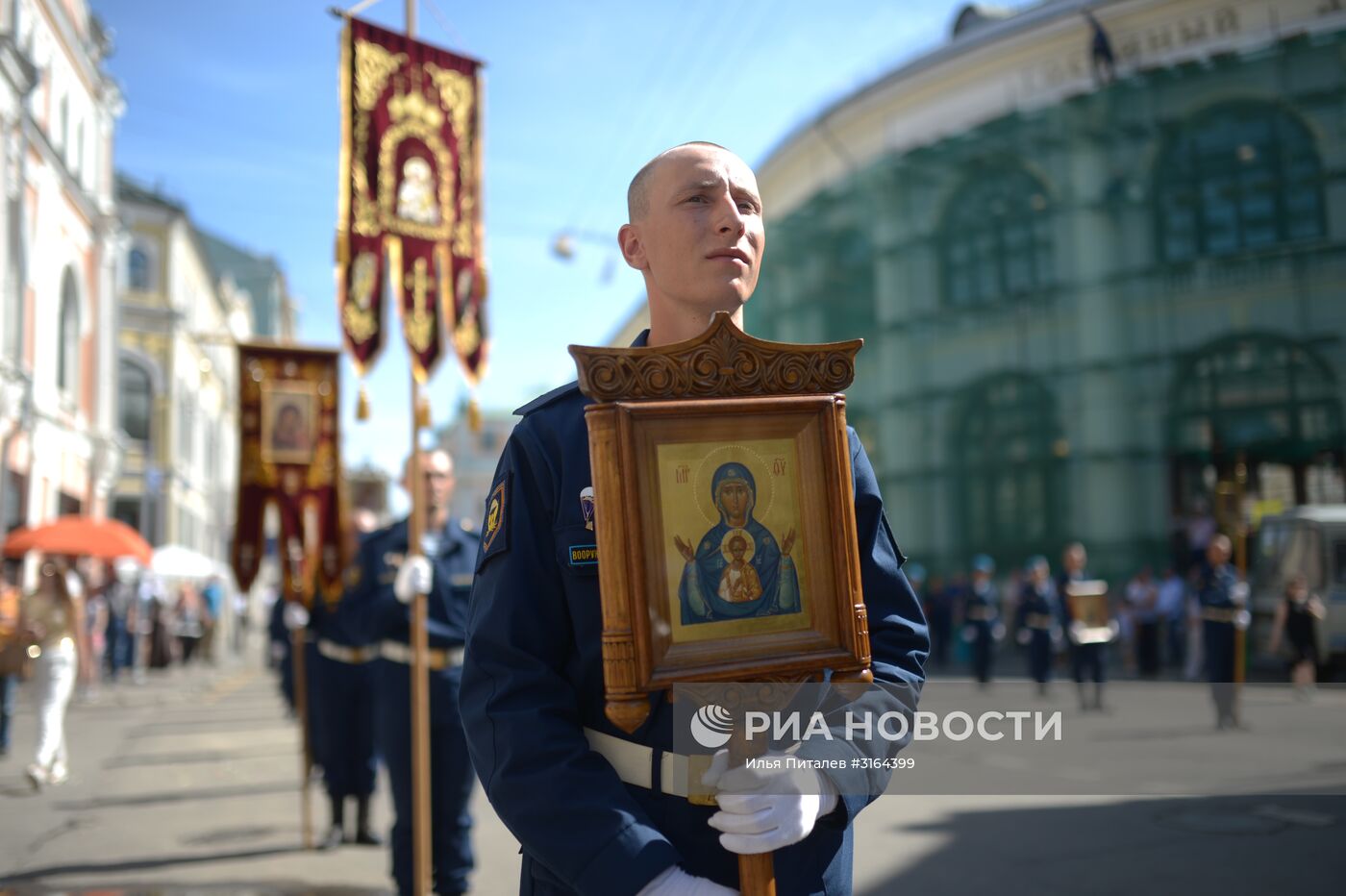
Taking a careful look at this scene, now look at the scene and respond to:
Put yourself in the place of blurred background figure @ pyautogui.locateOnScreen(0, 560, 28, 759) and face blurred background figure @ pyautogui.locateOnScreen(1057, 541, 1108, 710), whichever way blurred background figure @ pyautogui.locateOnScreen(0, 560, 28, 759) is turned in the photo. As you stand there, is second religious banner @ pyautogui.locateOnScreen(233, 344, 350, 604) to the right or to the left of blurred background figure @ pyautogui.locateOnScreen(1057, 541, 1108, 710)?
right

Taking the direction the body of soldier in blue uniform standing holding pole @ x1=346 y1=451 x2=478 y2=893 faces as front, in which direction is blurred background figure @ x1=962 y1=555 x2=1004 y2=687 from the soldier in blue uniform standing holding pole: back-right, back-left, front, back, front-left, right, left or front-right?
back-left

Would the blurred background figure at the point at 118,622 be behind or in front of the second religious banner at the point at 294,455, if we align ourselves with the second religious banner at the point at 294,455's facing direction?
behind

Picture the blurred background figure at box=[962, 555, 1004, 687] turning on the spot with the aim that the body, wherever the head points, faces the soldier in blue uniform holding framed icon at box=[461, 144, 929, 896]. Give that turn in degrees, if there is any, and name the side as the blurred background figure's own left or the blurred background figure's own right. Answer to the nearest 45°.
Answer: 0° — they already face them

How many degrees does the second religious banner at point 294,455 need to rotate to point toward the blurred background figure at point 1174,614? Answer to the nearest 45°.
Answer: approximately 135° to its left

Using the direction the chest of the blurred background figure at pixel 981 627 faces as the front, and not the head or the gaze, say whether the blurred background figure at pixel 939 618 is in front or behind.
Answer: behind

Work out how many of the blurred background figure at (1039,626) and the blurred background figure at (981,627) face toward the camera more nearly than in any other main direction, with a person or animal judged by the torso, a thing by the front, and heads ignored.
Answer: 2

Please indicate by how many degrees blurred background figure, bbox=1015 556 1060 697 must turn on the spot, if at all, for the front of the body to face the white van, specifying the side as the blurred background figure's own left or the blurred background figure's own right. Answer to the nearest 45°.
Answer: approximately 135° to the blurred background figure's own left

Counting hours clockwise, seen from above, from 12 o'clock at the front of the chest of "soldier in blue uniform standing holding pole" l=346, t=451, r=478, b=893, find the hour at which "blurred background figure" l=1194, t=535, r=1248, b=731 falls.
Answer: The blurred background figure is roughly at 8 o'clock from the soldier in blue uniform standing holding pole.
